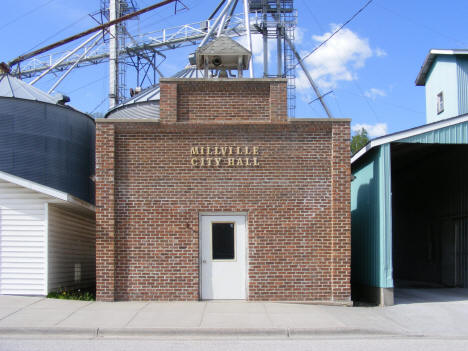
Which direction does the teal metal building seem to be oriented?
toward the camera

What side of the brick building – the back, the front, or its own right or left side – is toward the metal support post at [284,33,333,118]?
back

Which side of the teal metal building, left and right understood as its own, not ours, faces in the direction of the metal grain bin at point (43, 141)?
right

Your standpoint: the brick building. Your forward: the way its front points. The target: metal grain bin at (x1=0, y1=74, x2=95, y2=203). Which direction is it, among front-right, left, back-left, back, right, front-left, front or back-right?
back-right

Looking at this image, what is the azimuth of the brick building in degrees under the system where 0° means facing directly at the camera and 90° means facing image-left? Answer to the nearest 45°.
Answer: approximately 0°

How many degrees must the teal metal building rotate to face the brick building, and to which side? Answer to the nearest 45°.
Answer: approximately 45° to its right

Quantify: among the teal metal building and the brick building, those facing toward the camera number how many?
2
